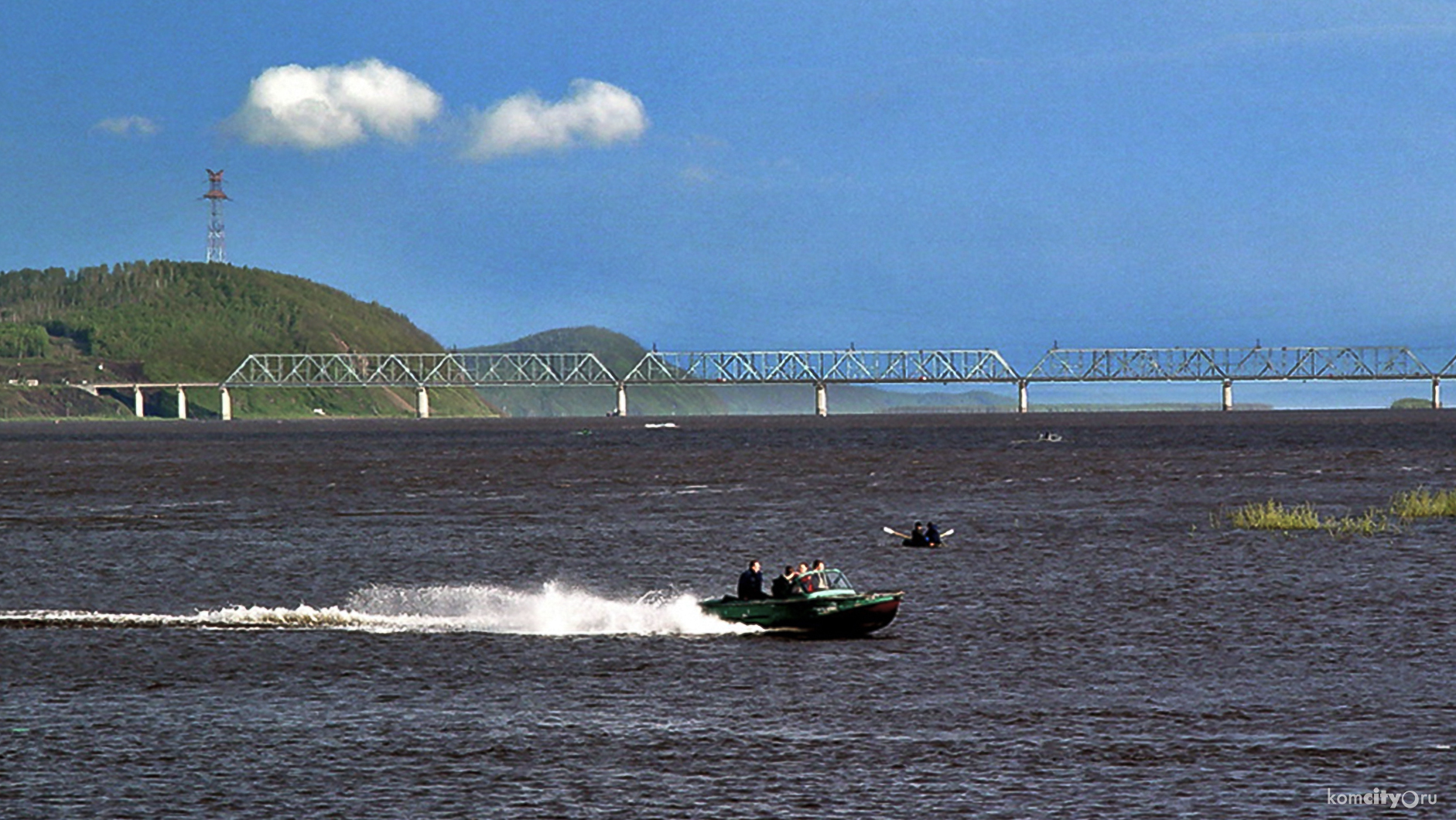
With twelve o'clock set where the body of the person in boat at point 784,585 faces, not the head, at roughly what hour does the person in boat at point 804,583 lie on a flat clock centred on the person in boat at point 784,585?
the person in boat at point 804,583 is roughly at 12 o'clock from the person in boat at point 784,585.

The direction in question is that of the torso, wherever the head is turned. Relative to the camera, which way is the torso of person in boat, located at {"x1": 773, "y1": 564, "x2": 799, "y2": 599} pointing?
to the viewer's right

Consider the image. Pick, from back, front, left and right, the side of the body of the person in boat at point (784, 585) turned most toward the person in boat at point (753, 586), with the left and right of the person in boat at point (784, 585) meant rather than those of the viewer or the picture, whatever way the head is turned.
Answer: back
